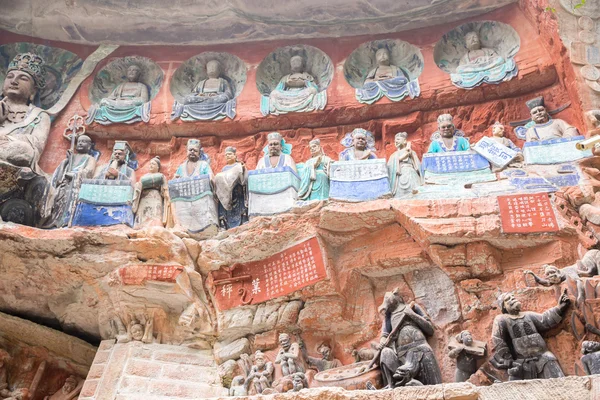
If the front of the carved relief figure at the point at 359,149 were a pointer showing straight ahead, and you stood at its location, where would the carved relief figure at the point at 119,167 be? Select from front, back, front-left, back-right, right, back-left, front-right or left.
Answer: right

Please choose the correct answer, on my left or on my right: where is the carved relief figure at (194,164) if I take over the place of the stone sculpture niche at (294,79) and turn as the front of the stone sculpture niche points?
on my right

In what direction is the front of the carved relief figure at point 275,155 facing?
toward the camera

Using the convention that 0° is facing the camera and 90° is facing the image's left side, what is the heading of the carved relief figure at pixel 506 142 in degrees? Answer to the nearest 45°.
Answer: approximately 45°

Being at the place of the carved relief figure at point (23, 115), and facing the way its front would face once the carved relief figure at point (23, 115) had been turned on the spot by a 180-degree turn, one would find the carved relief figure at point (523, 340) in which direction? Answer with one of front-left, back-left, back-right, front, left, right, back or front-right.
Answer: right

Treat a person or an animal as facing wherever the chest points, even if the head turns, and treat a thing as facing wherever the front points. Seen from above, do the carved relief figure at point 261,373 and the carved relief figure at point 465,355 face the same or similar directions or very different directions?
same or similar directions

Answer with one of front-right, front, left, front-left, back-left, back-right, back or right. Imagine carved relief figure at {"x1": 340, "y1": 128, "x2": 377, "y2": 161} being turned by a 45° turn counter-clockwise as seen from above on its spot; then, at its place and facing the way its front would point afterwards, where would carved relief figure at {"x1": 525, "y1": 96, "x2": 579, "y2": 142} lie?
front-left

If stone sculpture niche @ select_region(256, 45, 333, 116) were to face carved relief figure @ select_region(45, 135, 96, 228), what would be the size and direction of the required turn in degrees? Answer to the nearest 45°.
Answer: approximately 90° to its right

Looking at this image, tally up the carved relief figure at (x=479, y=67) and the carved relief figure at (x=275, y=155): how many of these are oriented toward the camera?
2

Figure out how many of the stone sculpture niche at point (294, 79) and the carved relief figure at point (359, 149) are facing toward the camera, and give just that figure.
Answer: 2
